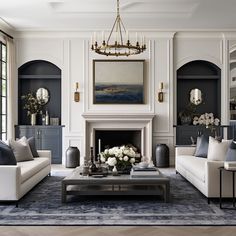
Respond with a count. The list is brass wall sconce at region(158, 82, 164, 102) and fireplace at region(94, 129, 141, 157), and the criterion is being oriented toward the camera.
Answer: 2

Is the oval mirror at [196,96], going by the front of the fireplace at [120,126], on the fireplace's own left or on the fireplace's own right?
on the fireplace's own left

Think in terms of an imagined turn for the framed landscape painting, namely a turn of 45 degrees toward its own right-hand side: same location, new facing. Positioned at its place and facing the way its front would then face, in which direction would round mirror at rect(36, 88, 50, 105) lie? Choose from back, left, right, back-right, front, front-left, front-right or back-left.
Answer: front-right

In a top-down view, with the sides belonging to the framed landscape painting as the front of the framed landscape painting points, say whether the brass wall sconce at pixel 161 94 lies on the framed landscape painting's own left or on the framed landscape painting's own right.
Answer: on the framed landscape painting's own left

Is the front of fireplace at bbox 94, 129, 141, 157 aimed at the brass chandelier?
yes

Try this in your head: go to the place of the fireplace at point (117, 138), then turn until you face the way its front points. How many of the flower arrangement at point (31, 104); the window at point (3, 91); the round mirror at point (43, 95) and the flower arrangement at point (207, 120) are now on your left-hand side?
1

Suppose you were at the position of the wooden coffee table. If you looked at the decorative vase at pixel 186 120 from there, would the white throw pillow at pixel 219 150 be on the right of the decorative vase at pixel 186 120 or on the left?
right

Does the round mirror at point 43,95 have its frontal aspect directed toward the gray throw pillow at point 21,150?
yes

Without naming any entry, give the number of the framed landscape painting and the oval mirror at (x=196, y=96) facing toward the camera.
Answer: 2

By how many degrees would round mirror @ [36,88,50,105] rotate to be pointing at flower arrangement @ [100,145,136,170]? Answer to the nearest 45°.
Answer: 0° — it already faces it

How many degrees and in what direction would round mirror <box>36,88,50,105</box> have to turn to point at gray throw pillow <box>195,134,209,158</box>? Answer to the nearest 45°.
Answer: approximately 45° to its left

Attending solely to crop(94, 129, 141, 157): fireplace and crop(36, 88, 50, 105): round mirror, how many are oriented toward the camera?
2

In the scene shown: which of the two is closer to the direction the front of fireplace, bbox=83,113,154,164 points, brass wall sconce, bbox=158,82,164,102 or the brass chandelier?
the brass chandelier
